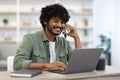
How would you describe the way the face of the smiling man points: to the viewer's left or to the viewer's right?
to the viewer's right

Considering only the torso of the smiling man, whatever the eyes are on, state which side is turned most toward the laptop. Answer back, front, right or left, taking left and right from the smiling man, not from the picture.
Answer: front

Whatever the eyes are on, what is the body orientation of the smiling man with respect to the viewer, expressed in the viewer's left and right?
facing the viewer and to the right of the viewer

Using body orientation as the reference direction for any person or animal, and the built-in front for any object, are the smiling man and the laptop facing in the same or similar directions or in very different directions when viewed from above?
very different directions

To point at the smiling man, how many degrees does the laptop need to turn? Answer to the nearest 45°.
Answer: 0° — it already faces them

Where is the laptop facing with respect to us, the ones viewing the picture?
facing away from the viewer and to the left of the viewer
